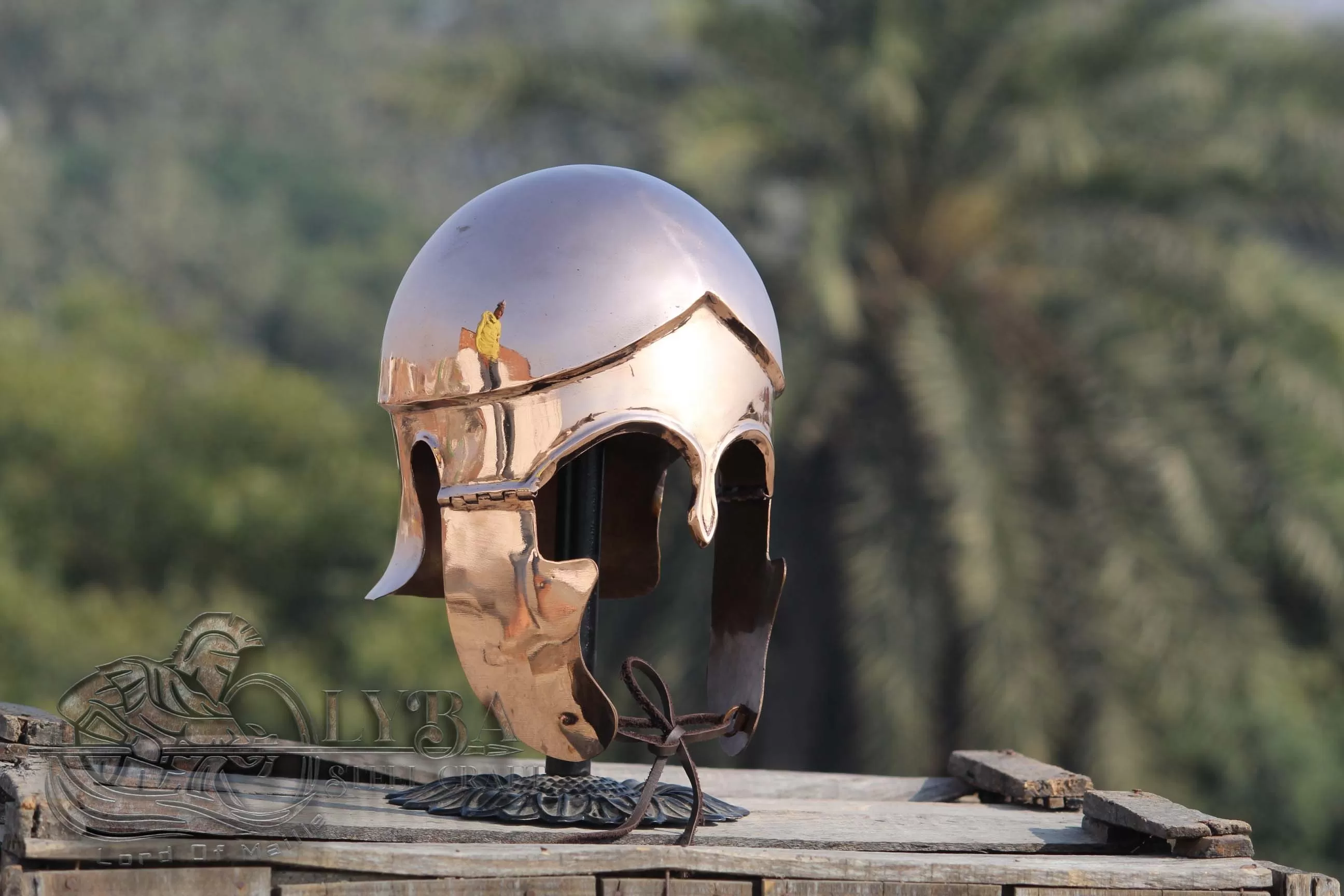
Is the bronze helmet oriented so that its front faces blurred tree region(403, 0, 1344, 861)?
no

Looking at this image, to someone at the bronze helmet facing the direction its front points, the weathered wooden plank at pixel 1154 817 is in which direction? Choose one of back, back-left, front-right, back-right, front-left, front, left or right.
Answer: front-left

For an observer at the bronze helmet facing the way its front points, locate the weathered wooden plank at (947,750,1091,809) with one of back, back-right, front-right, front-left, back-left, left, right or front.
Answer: left

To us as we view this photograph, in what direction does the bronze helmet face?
facing the viewer and to the right of the viewer

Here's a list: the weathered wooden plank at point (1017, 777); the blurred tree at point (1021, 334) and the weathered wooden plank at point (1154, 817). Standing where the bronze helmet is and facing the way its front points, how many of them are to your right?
0
